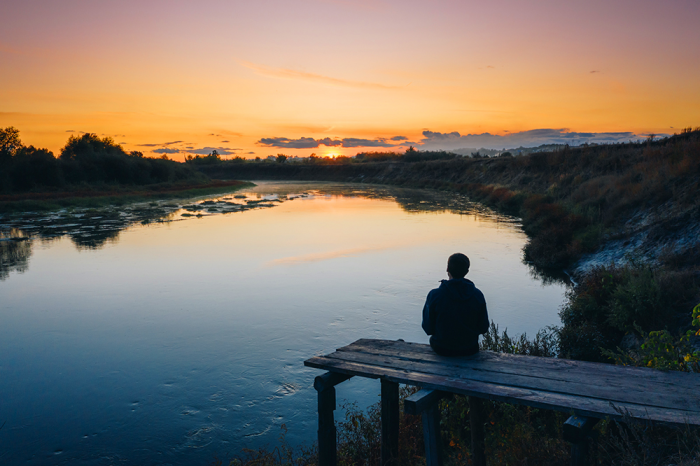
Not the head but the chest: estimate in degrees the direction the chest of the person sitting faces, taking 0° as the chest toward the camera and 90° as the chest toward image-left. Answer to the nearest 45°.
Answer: approximately 180°

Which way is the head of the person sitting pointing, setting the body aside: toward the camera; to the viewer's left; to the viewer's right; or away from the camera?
away from the camera
